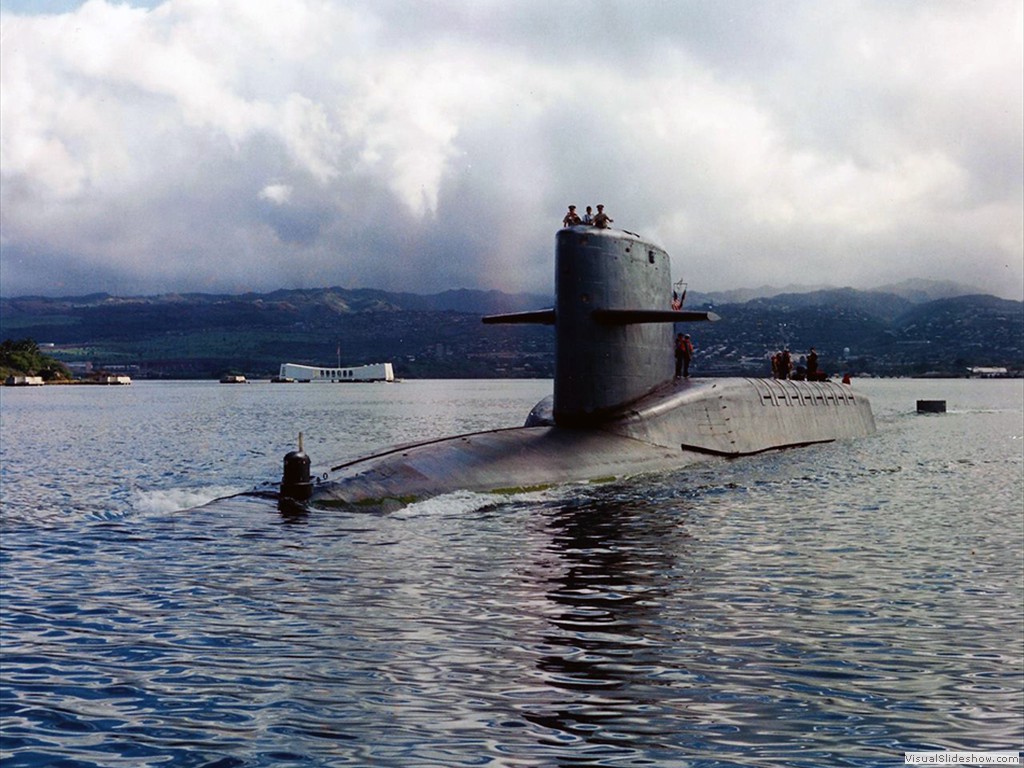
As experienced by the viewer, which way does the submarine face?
facing the viewer and to the left of the viewer
